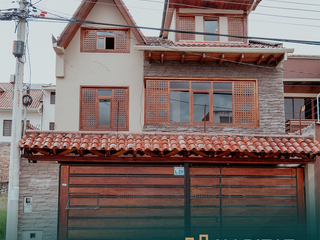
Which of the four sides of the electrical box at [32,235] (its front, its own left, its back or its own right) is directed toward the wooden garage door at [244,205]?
left

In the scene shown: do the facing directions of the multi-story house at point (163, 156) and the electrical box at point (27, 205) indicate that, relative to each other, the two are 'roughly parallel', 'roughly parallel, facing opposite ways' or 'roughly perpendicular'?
roughly parallel

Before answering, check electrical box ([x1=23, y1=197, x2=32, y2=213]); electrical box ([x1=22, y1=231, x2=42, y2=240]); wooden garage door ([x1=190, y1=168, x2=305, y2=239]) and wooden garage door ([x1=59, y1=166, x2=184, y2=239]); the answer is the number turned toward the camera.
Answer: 4

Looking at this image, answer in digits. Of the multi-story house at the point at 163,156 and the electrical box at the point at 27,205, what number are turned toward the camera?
2

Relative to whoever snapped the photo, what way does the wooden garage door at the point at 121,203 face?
facing the viewer

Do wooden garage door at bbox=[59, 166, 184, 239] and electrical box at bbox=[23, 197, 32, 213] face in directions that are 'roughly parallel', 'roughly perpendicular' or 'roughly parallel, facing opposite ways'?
roughly parallel

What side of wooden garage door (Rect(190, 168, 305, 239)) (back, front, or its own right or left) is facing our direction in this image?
front

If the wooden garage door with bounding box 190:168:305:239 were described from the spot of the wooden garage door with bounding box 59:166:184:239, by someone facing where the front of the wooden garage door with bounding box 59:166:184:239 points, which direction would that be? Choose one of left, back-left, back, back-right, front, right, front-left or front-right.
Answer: left

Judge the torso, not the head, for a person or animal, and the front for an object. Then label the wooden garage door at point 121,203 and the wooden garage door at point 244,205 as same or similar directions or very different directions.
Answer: same or similar directions

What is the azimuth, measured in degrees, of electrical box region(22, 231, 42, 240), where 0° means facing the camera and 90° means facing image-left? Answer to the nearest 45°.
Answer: approximately 0°

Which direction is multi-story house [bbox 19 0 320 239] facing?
toward the camera

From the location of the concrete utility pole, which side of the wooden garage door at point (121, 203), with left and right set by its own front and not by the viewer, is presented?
right

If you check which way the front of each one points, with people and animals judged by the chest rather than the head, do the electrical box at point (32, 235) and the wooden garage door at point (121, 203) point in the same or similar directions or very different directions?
same or similar directions

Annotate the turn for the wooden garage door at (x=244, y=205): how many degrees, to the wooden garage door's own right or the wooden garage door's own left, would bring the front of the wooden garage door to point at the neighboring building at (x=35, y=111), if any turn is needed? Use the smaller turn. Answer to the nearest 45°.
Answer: approximately 135° to the wooden garage door's own right

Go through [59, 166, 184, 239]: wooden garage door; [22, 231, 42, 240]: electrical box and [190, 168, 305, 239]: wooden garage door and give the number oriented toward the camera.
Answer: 3
